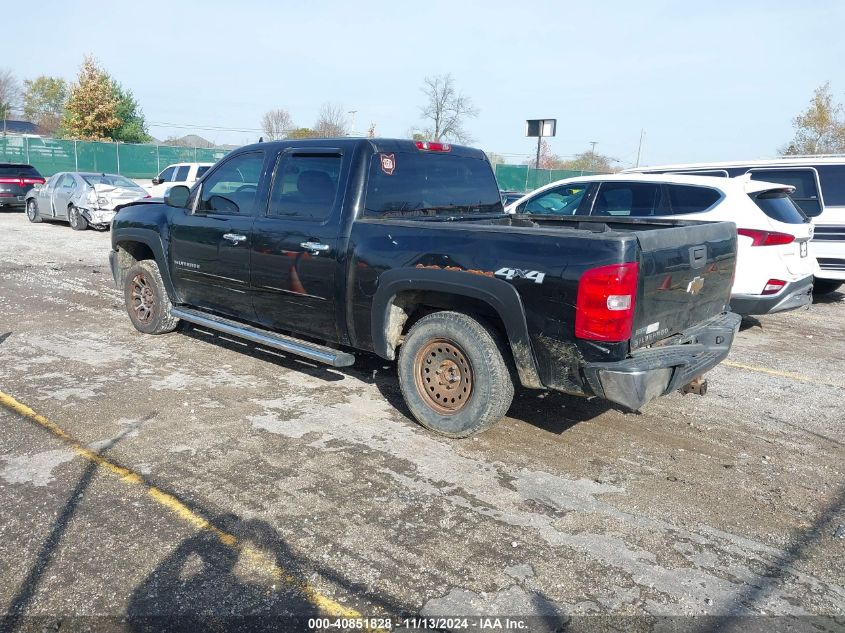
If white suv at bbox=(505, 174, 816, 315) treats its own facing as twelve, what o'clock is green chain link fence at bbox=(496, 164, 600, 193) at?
The green chain link fence is roughly at 1 o'clock from the white suv.

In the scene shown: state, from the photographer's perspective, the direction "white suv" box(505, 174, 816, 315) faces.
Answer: facing away from the viewer and to the left of the viewer

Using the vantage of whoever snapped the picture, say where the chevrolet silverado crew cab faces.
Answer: facing away from the viewer and to the left of the viewer
